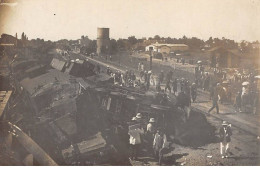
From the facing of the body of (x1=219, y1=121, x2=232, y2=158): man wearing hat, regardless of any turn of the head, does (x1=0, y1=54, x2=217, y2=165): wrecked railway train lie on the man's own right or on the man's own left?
on the man's own right

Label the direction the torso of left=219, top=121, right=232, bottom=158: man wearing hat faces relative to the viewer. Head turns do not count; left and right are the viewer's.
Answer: facing the viewer

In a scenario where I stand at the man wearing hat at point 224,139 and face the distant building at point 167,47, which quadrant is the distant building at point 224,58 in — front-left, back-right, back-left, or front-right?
front-right
